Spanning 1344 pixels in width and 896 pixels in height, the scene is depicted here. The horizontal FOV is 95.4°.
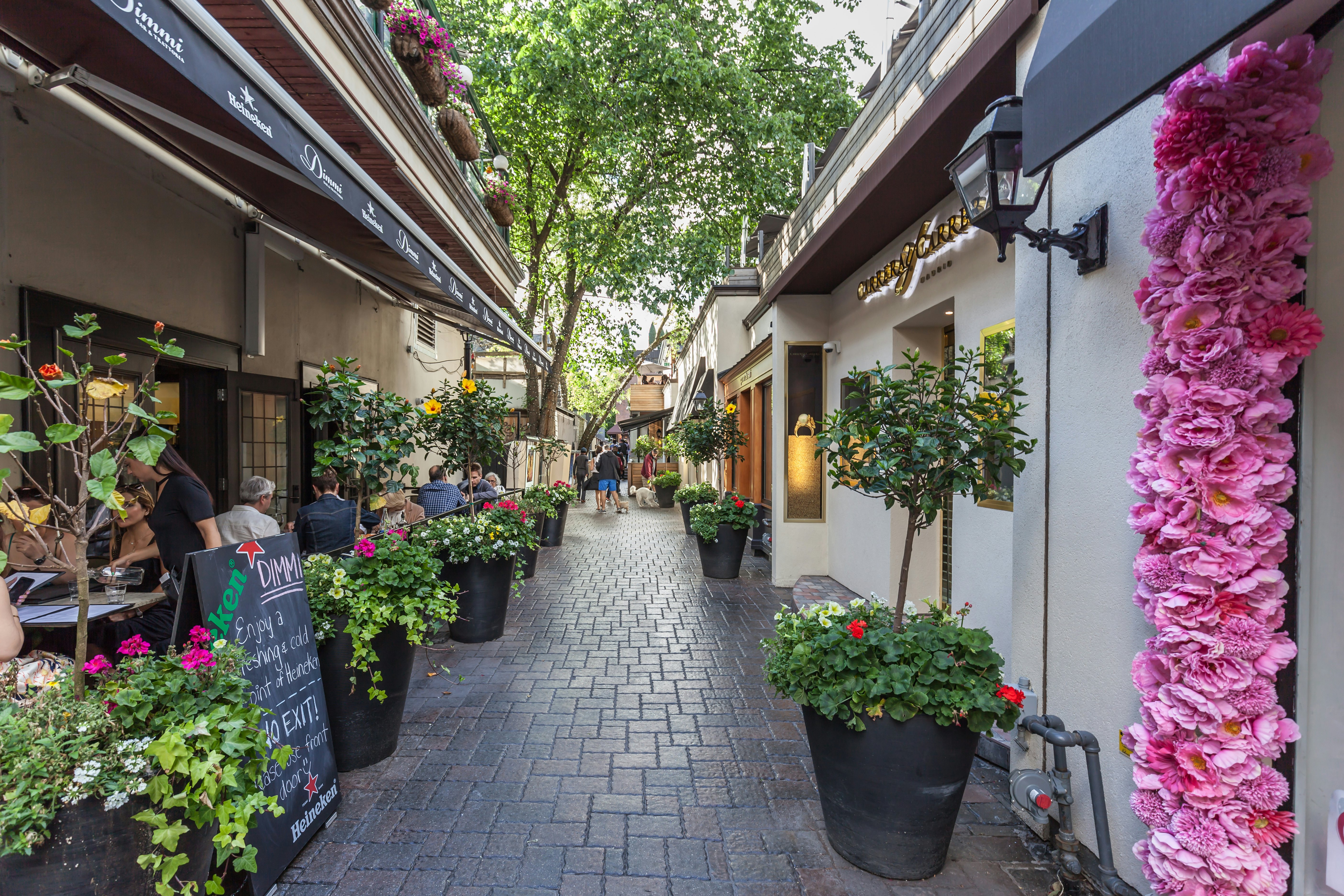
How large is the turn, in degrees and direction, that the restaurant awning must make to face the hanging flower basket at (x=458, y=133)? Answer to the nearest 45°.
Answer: approximately 90° to its left

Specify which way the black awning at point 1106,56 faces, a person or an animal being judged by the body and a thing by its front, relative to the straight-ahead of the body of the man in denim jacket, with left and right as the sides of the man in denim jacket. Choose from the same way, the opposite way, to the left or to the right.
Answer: to the left

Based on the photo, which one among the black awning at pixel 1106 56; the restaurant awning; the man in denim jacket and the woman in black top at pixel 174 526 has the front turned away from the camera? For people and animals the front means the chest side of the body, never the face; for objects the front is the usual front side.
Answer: the man in denim jacket

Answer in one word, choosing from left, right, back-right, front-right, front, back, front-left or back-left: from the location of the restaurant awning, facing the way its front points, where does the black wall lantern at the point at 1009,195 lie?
front

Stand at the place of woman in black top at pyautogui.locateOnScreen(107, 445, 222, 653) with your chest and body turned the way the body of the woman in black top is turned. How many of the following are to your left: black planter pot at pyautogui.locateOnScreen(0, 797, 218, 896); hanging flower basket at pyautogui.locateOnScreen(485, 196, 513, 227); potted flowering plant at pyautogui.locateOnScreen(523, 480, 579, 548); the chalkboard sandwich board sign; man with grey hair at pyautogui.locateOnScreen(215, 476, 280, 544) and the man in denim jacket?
2

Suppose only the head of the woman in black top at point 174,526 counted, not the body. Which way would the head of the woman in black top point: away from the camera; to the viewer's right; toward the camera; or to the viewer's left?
to the viewer's left

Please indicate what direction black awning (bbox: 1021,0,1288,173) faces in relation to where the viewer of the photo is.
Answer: facing the viewer and to the left of the viewer

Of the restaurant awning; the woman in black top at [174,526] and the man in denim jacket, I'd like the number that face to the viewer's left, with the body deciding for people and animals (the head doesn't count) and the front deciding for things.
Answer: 1

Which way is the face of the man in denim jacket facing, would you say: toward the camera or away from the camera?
away from the camera

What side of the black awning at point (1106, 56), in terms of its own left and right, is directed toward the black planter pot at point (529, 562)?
right

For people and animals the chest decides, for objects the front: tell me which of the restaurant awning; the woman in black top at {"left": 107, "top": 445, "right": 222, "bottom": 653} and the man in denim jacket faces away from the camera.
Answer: the man in denim jacket

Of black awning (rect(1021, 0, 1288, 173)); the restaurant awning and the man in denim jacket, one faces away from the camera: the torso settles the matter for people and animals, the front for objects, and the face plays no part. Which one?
the man in denim jacket

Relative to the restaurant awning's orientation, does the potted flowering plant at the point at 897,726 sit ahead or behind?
ahead

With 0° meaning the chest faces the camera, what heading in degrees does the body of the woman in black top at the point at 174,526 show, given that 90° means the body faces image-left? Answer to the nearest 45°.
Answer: approximately 90°

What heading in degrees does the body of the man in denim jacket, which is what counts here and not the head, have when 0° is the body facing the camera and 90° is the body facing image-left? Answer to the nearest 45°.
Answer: approximately 180°

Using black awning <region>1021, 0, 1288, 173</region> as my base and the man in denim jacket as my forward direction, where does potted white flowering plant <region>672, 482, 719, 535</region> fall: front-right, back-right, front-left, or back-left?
front-right
